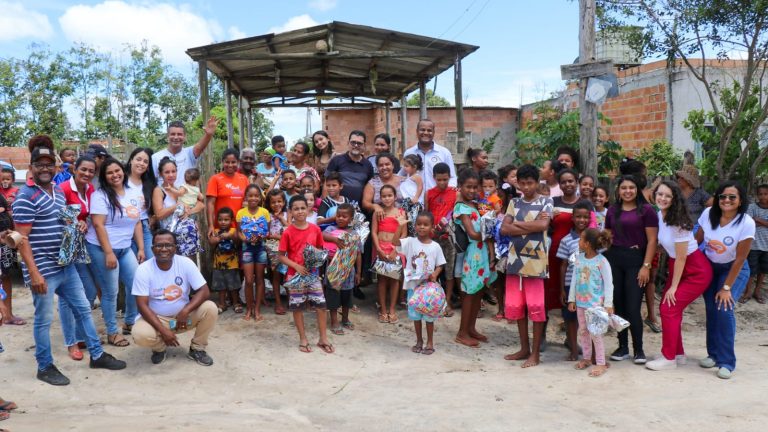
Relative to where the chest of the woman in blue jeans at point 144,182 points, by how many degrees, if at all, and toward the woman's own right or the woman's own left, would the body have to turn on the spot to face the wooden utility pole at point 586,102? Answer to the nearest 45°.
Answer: approximately 90° to the woman's own left

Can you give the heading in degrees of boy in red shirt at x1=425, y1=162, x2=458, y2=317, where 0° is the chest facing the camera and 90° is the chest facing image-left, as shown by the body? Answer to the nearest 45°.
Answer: approximately 0°

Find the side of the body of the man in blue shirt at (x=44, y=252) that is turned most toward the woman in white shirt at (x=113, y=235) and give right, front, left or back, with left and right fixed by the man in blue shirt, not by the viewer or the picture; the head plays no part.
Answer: left

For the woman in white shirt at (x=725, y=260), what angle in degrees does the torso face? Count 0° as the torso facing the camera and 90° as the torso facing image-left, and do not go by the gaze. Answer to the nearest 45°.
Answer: approximately 45°
